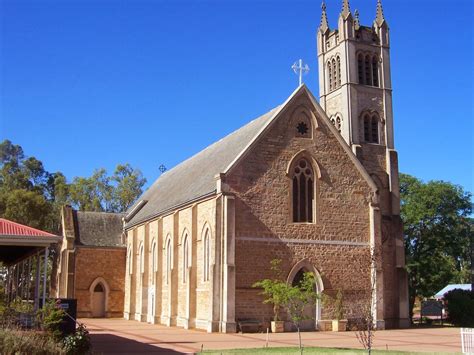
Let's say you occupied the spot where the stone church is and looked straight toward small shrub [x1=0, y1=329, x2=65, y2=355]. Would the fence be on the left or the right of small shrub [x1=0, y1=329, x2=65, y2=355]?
left

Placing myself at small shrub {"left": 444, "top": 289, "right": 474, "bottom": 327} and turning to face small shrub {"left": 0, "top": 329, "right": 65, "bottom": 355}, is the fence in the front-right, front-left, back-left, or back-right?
front-left

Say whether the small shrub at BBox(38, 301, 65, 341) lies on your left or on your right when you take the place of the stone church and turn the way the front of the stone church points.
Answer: on your right

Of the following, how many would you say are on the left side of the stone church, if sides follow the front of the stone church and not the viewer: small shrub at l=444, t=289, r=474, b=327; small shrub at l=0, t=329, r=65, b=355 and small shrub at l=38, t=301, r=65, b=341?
1

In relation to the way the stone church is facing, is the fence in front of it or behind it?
in front

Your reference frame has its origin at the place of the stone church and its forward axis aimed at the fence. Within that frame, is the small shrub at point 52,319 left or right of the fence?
right

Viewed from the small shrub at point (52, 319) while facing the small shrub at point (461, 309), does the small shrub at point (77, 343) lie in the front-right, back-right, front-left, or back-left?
front-right

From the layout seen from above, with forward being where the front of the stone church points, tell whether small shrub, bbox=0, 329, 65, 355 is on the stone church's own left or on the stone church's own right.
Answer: on the stone church's own right

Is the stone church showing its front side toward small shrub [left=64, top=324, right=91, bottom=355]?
no

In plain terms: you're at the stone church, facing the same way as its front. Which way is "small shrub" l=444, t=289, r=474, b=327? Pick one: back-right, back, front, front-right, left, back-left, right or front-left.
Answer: left

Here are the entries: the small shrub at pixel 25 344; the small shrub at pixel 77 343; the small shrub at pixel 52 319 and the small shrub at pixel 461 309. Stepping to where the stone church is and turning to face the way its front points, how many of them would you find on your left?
1

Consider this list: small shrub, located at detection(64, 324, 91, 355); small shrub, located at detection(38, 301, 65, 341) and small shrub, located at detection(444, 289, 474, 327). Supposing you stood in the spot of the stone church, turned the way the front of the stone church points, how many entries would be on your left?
1

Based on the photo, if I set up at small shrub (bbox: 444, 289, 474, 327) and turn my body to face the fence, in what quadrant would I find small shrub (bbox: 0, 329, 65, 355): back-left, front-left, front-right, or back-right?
front-right

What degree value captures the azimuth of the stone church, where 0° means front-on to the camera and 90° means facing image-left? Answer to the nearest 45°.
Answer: approximately 315°

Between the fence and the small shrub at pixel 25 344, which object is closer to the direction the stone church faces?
the fence
